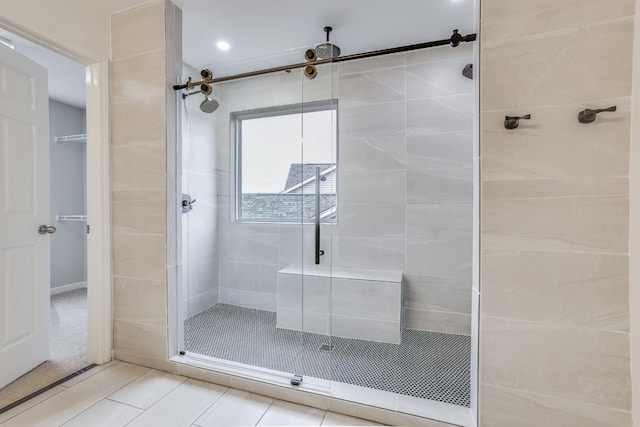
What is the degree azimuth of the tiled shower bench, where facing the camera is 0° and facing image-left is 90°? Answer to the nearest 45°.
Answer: approximately 0°

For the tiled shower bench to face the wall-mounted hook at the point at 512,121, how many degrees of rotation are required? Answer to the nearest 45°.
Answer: approximately 45° to its left

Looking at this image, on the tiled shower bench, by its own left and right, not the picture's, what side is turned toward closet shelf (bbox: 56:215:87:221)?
right
